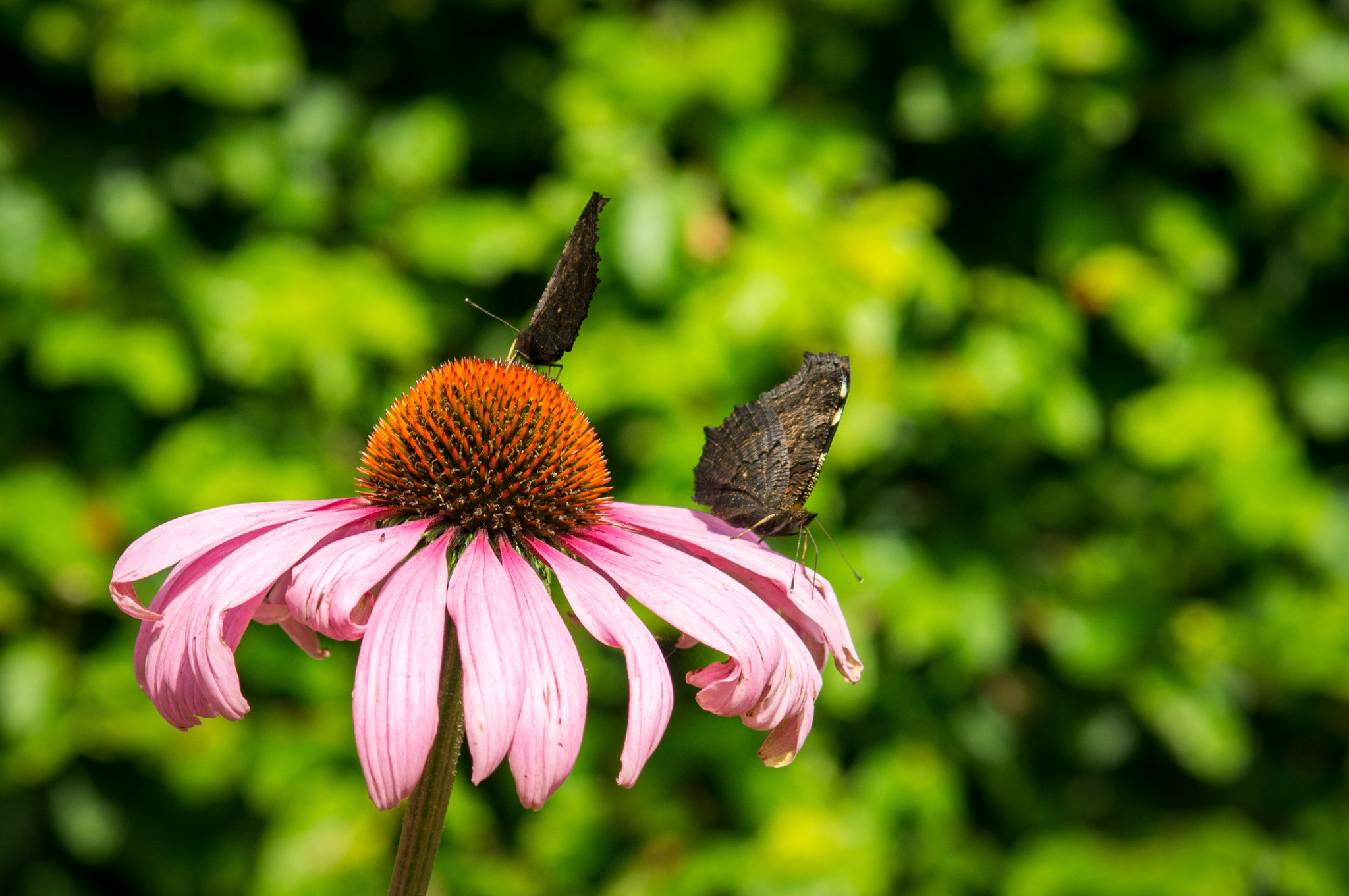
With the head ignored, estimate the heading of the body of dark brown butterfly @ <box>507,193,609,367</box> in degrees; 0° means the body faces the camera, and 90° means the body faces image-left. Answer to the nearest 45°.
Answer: approximately 90°

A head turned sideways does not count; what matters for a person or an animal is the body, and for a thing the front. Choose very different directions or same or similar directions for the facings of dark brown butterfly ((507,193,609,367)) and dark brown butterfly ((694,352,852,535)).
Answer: very different directions

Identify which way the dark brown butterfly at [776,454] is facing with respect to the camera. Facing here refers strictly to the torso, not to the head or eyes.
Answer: to the viewer's right

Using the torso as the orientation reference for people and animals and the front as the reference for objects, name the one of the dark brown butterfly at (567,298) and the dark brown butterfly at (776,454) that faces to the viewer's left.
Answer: the dark brown butterfly at (567,298)

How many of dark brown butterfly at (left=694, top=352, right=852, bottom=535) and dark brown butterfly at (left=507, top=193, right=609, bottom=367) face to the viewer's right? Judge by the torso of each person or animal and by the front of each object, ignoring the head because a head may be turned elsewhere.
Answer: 1
